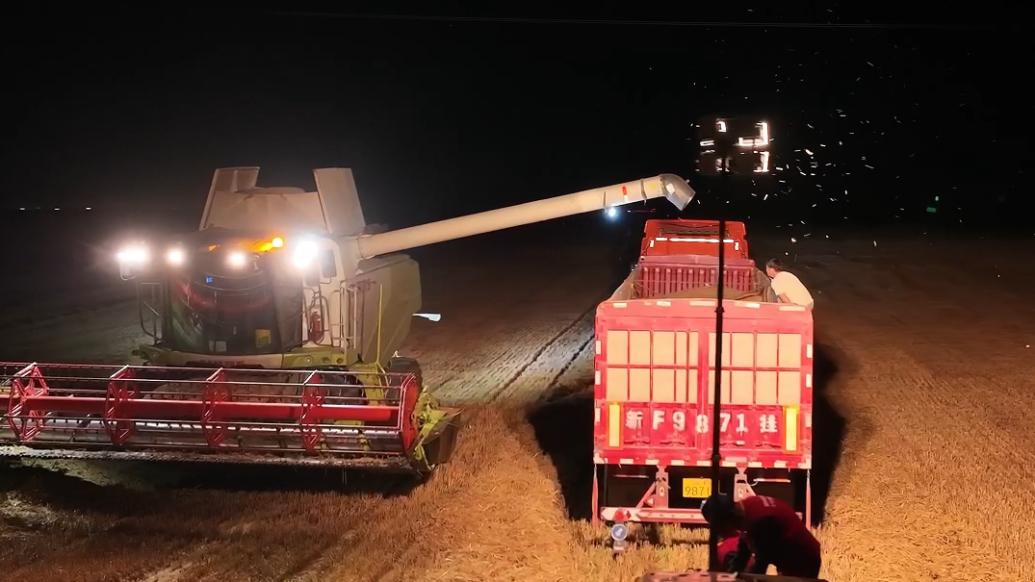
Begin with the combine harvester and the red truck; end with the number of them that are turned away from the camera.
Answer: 1

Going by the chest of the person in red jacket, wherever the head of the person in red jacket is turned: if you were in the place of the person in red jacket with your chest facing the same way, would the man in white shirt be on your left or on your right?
on your right

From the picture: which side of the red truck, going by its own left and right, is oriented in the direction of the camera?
back

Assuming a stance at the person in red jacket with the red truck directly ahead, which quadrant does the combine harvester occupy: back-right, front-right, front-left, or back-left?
front-left

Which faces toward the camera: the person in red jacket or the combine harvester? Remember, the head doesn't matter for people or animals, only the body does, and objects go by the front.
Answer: the combine harvester

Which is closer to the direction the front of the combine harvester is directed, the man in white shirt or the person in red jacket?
the person in red jacket

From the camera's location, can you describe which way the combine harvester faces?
facing the viewer

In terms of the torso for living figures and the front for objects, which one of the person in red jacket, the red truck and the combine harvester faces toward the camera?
the combine harvester

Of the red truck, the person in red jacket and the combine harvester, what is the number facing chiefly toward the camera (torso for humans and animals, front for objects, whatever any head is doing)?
1

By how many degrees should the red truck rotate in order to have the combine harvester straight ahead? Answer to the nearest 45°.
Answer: approximately 90° to its left

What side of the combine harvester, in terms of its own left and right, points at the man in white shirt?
left
